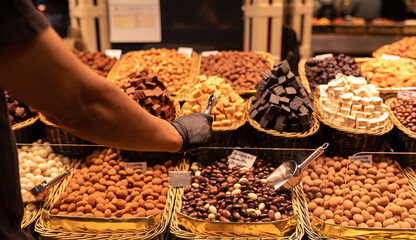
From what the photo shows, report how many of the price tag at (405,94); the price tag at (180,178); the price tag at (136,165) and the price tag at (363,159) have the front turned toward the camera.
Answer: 4

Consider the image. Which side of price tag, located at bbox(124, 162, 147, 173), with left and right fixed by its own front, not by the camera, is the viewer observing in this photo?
front

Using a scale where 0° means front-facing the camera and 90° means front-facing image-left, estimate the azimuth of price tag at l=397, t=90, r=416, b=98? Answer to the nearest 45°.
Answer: approximately 0°

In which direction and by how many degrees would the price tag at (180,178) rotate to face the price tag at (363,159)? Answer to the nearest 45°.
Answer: approximately 90° to its left

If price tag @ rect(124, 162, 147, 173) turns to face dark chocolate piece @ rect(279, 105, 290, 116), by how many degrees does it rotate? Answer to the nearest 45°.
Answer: approximately 90° to its left

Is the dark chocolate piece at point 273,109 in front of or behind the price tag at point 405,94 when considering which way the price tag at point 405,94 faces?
in front

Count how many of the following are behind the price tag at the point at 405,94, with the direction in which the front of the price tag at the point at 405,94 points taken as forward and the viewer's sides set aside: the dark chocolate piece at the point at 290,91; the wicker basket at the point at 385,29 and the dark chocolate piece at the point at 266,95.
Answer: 1

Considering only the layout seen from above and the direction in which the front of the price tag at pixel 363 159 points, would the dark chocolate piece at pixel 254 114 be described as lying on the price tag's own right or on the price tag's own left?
on the price tag's own right

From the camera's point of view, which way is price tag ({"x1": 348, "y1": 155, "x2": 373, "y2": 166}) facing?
toward the camera

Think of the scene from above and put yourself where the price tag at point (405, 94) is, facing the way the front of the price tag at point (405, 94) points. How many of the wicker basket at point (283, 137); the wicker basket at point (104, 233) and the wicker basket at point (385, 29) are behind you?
1

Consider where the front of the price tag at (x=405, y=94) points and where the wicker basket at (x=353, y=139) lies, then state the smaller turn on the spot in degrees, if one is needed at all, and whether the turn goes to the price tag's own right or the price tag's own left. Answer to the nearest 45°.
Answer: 0° — it already faces it

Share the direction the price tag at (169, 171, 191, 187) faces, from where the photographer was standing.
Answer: facing the viewer

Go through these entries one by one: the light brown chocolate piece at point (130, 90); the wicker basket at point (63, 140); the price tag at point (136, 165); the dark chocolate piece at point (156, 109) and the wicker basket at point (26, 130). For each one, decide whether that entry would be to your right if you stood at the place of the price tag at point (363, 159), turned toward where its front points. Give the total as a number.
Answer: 5

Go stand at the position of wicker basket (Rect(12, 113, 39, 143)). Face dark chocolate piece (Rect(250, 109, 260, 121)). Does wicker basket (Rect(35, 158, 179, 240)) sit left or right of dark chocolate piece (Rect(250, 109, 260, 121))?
right

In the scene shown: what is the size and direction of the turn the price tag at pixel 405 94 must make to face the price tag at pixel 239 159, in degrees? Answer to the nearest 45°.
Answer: approximately 45° to its right

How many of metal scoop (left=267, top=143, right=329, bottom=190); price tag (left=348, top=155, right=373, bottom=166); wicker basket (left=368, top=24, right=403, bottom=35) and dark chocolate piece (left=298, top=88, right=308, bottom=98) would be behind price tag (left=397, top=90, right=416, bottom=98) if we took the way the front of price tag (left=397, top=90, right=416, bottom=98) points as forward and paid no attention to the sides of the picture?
1

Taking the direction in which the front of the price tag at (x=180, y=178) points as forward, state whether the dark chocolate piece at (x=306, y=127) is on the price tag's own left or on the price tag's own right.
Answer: on the price tag's own left
